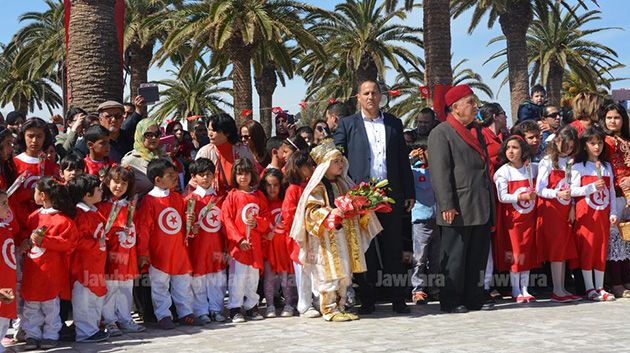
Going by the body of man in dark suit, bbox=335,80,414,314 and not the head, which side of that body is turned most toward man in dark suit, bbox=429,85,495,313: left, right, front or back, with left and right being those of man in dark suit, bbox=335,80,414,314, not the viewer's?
left

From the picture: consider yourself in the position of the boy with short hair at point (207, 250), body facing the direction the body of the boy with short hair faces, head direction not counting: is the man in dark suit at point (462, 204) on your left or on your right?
on your left

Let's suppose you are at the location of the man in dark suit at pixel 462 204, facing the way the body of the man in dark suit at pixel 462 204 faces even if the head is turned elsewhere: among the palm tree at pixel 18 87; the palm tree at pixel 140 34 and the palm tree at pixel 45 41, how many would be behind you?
3

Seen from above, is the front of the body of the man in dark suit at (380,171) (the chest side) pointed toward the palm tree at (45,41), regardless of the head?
no

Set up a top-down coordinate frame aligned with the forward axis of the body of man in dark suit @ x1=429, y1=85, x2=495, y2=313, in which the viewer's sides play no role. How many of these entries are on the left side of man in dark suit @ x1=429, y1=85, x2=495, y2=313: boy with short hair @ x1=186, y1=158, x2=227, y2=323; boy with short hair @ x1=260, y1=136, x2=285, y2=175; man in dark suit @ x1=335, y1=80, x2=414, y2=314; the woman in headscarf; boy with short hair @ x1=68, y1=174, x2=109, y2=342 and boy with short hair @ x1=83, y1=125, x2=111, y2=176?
0

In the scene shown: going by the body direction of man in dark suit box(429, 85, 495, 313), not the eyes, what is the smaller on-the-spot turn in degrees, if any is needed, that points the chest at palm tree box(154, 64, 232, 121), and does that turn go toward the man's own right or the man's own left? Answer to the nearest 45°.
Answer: approximately 180°

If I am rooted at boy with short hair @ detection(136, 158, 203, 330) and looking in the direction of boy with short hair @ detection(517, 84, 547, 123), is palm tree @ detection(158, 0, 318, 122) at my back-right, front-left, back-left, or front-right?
front-left

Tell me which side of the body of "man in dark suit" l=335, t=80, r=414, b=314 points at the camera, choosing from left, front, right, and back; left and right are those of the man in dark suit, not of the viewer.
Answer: front

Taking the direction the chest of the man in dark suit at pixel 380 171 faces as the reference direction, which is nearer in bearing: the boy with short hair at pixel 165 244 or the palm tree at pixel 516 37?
the boy with short hair

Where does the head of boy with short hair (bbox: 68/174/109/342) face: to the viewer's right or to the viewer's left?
to the viewer's right

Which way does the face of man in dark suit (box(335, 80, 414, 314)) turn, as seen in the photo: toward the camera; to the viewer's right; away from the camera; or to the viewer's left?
toward the camera

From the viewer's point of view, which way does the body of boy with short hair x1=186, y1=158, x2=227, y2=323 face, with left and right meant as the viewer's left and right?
facing the viewer

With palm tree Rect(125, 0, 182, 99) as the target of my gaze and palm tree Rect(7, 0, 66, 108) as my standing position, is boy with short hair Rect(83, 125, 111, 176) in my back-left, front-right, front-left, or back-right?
front-right

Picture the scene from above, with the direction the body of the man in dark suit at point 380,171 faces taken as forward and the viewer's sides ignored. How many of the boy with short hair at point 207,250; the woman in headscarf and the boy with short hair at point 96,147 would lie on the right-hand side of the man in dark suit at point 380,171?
3
